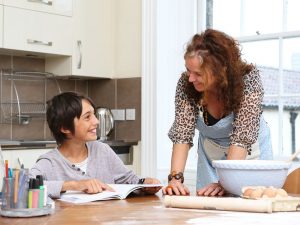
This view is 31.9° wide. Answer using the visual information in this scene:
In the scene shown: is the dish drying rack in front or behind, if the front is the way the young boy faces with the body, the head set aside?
behind

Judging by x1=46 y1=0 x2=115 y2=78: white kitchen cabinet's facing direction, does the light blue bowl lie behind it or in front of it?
in front

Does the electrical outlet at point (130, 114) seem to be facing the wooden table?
yes

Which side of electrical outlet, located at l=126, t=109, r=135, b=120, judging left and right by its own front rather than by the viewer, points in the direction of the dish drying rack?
right

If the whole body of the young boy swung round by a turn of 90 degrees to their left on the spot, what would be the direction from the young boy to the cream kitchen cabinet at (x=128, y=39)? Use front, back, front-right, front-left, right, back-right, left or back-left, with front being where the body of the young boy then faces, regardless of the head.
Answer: front-left

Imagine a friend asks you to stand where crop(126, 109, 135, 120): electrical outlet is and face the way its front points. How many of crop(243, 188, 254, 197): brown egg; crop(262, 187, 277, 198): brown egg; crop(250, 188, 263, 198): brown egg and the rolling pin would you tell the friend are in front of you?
4

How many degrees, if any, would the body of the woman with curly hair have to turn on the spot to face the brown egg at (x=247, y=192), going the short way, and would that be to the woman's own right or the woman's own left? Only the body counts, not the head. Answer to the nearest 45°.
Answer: approximately 45° to the woman's own left

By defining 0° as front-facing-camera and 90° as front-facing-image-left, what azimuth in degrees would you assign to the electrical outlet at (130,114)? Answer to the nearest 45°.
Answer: approximately 0°

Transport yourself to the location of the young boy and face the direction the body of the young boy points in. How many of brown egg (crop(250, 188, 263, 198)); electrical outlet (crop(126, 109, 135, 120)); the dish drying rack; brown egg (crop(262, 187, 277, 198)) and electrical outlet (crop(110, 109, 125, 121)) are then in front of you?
2

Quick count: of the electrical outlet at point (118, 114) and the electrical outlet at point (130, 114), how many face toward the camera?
2
